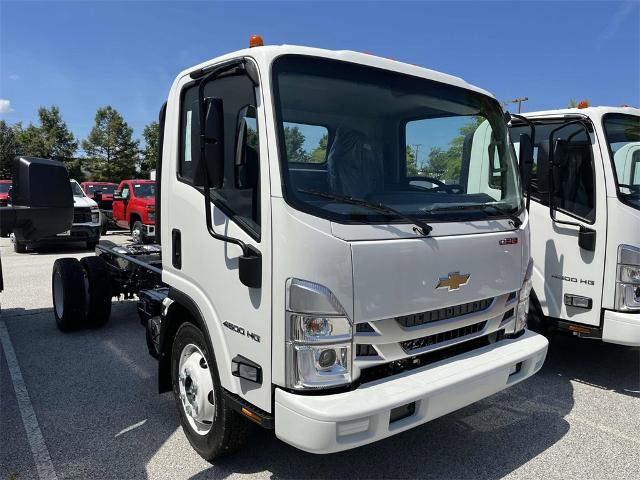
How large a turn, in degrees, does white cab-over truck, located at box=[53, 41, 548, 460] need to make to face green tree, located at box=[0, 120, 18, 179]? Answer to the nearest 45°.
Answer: approximately 180°

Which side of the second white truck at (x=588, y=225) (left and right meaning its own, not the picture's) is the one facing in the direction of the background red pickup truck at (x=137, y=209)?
back

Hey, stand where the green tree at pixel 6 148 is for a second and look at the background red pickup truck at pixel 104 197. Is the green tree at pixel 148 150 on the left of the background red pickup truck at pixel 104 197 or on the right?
left

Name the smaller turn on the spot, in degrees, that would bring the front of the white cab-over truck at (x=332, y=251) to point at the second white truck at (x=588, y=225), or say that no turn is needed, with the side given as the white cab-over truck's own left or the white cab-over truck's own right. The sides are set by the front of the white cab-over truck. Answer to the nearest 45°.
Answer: approximately 90° to the white cab-over truck's own left

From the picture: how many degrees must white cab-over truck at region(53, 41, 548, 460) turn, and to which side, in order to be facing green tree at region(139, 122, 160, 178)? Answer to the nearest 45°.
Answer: approximately 135° to its left

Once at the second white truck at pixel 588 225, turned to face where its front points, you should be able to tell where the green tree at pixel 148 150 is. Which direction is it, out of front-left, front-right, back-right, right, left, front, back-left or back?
back

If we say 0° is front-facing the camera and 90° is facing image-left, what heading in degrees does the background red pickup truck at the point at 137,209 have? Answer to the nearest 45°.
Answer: approximately 315°

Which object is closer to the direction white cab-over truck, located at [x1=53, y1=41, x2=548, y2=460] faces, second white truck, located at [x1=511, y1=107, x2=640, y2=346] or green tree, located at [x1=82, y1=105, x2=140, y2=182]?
the second white truck

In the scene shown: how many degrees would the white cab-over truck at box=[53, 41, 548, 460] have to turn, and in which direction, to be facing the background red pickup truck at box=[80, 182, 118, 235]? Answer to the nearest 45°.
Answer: approximately 180°

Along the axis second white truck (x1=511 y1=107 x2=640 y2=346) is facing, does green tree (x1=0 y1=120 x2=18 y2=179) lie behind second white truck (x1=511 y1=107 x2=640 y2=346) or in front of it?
behind
